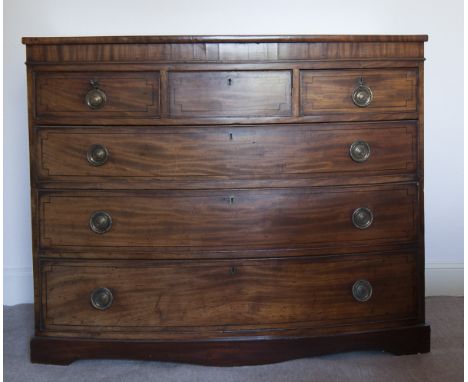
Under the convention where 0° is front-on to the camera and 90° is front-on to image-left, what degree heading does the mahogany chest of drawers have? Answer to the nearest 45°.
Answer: approximately 0°
